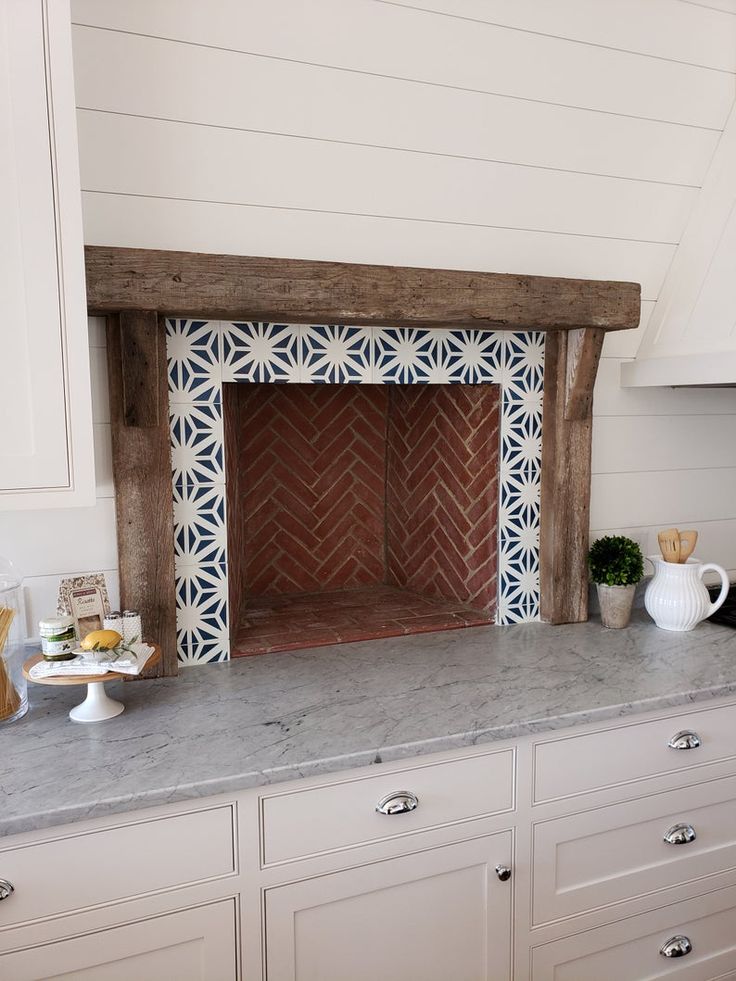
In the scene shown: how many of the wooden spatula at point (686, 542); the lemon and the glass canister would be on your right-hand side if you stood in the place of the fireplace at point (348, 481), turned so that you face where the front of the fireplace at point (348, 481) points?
2

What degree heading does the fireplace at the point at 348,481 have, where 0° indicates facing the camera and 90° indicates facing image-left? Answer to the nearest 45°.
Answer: approximately 315°

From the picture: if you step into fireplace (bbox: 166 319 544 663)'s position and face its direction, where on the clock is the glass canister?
The glass canister is roughly at 3 o'clock from the fireplace.

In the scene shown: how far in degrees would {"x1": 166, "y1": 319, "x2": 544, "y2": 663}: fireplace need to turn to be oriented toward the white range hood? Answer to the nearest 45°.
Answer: approximately 45° to its left

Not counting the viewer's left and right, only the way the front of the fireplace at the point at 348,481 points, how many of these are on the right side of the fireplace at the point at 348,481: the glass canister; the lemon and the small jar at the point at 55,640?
3

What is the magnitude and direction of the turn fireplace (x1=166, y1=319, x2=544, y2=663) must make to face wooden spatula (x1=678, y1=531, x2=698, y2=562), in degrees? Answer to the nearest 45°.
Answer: approximately 45° to its left

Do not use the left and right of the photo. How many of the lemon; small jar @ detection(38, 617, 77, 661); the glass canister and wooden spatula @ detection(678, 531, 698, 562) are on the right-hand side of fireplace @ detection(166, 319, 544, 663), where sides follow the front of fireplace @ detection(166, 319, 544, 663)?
3

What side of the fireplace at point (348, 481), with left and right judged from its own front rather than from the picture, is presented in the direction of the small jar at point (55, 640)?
right

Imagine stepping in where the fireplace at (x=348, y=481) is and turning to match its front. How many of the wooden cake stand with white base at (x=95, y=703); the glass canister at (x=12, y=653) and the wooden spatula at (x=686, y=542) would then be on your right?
2

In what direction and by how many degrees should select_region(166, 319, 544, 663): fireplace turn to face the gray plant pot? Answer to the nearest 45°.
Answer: approximately 45° to its left

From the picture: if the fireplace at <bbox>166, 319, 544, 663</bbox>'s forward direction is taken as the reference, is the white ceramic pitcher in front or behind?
in front

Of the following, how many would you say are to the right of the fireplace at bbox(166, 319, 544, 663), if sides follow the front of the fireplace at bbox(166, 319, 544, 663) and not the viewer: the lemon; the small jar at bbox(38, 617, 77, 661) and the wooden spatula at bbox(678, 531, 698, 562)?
2

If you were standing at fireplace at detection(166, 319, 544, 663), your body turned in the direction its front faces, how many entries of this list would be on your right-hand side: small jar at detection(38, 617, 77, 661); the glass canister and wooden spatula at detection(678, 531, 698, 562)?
2
